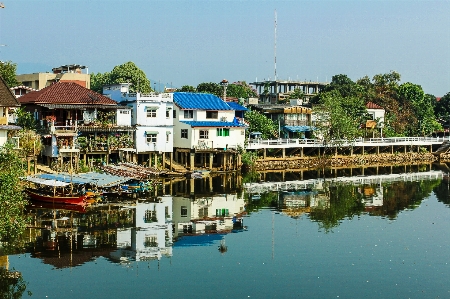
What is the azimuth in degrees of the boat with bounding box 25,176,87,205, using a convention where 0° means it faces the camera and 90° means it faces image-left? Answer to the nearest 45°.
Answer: approximately 90°

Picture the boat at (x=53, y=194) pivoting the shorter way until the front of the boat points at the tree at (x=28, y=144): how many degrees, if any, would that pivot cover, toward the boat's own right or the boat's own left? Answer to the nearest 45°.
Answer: approximately 90° to the boat's own right

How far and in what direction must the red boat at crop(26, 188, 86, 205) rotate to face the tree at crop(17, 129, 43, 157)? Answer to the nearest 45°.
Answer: approximately 90° to its right
